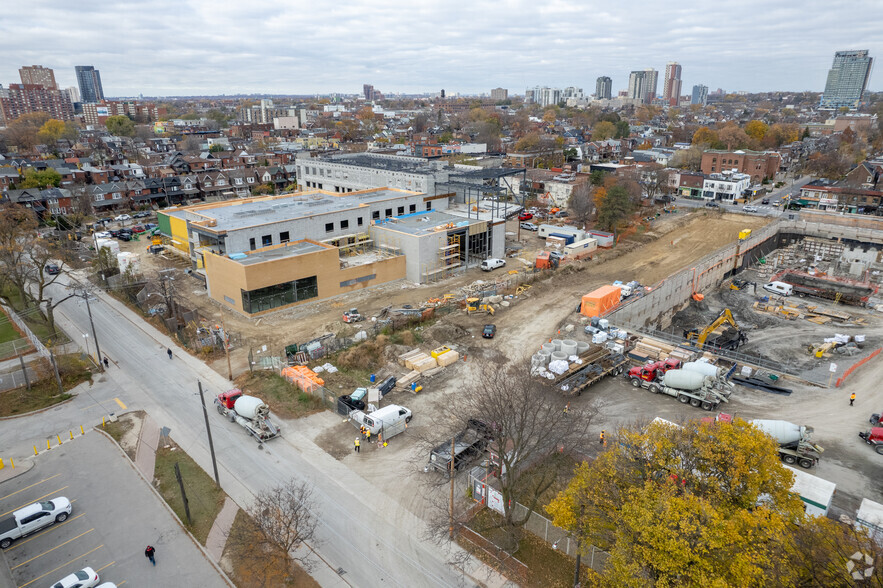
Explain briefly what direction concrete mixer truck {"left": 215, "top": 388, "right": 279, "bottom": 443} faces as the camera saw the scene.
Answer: facing away from the viewer and to the left of the viewer

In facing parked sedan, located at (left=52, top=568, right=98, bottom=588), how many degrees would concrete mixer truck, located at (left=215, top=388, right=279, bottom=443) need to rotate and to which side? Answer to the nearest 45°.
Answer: approximately 90° to its left

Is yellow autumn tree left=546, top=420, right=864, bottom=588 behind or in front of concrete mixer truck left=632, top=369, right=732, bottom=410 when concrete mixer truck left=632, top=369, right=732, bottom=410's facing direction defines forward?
behind

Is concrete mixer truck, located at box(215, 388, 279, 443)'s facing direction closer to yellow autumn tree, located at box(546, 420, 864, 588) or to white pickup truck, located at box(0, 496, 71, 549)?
the white pickup truck
